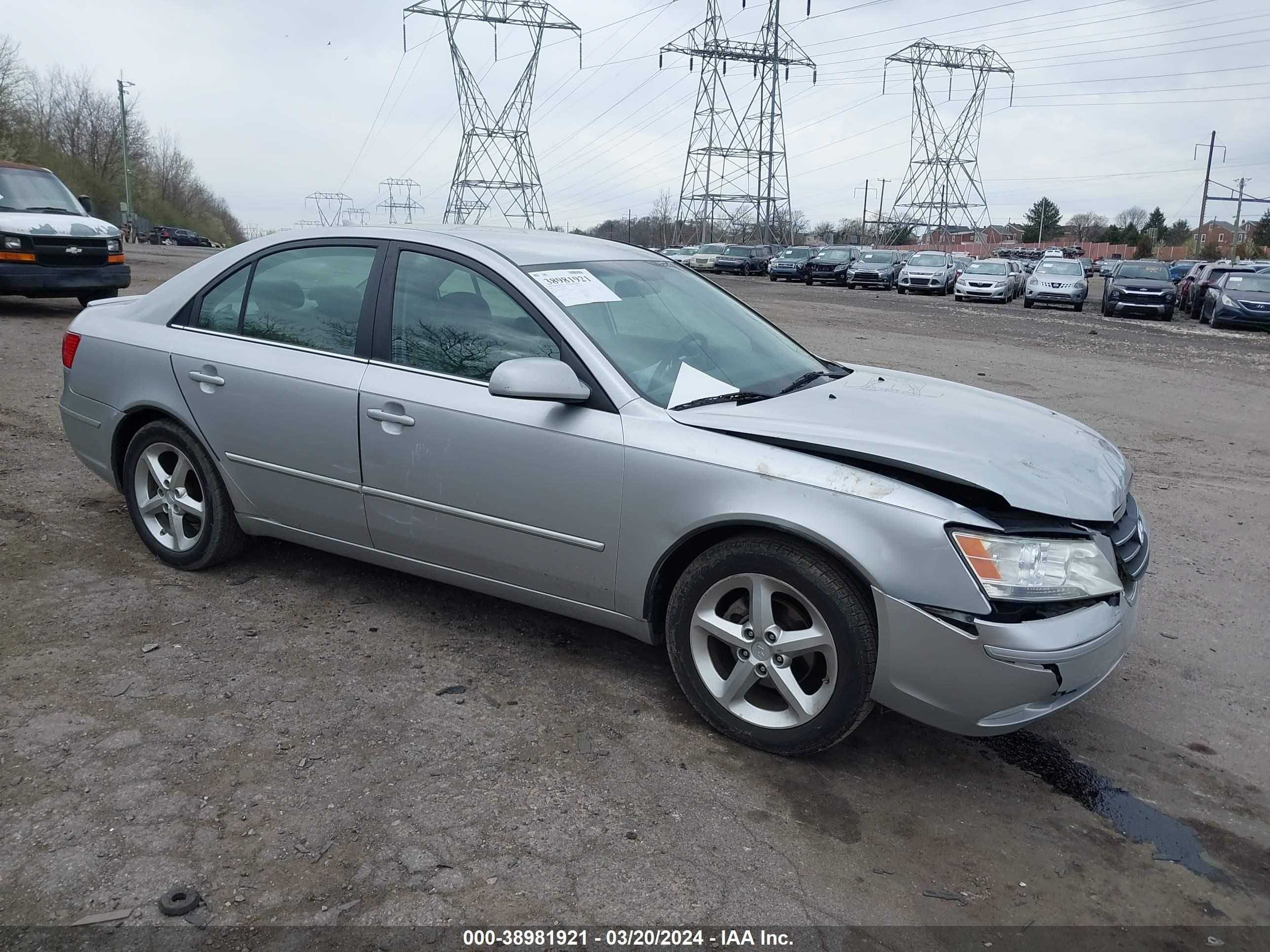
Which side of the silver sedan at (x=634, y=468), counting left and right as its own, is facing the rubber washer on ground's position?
right

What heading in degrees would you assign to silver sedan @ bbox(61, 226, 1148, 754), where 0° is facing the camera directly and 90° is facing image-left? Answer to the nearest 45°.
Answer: approximately 315°
